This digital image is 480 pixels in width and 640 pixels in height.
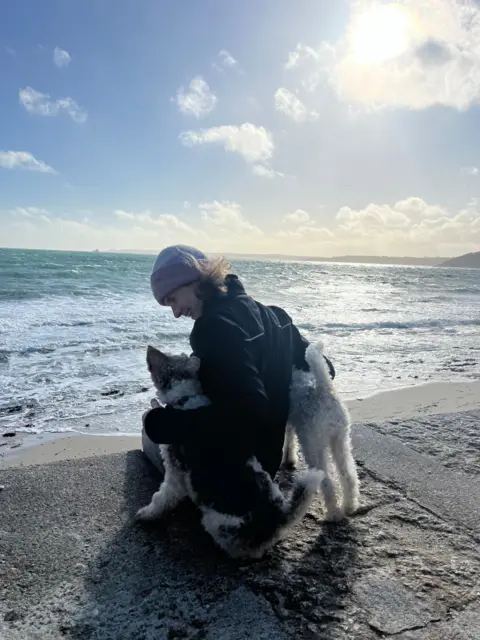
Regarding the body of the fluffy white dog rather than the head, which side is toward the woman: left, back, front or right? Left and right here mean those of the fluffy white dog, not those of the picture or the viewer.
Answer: left

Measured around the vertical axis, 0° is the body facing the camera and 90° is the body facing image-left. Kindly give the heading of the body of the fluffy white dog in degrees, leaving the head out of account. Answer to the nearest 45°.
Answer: approximately 135°

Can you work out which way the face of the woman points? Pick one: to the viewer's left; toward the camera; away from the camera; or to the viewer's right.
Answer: to the viewer's left

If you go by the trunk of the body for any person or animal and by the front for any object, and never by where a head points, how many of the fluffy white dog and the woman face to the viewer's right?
0

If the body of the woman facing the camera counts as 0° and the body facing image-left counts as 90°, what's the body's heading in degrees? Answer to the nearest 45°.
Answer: approximately 135°
